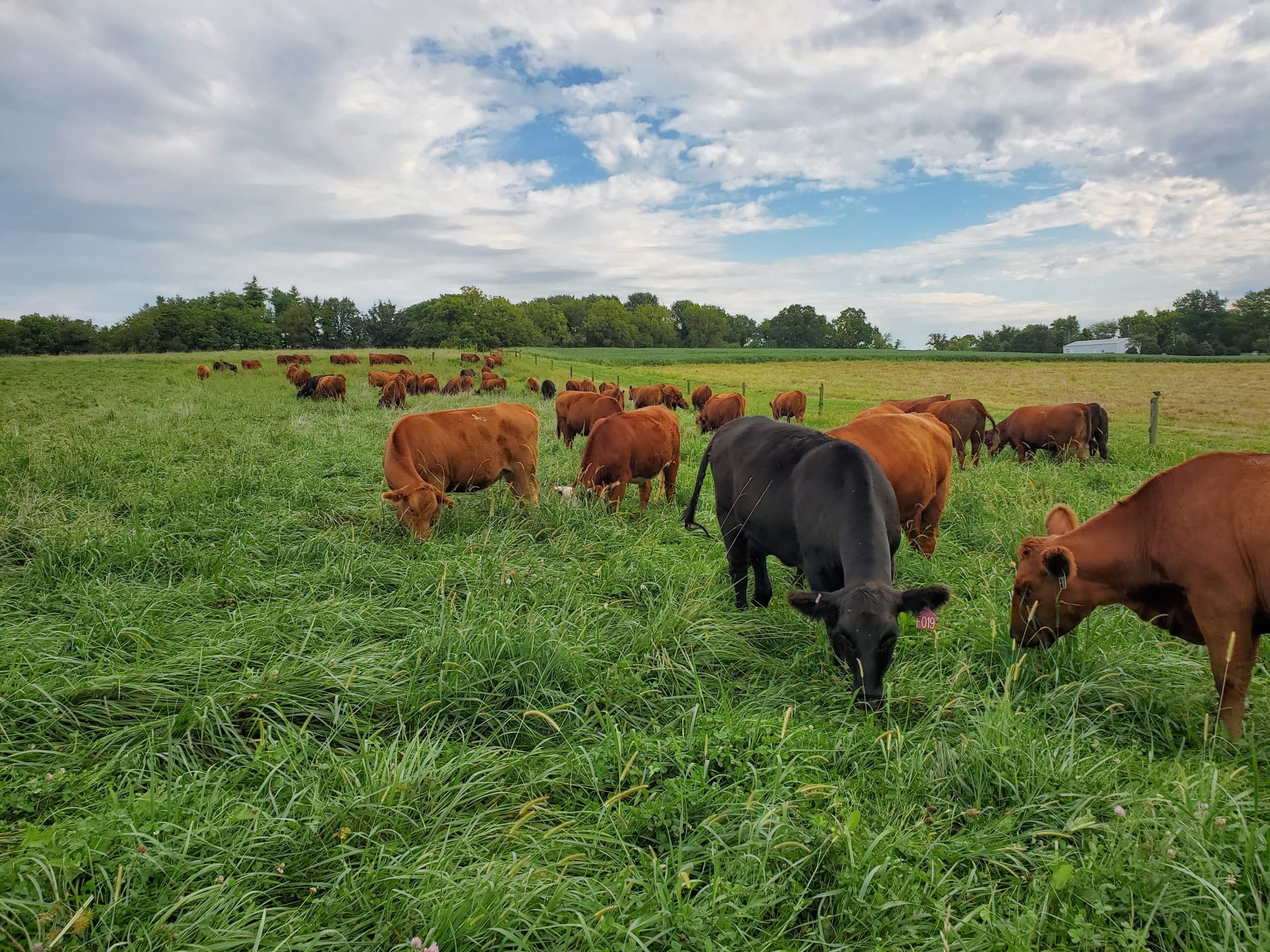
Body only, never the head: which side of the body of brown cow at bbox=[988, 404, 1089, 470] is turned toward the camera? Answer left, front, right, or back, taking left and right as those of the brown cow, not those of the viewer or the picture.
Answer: left

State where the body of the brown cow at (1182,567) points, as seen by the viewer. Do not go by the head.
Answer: to the viewer's left

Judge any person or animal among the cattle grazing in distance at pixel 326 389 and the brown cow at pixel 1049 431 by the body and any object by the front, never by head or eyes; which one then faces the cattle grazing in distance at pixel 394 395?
the brown cow

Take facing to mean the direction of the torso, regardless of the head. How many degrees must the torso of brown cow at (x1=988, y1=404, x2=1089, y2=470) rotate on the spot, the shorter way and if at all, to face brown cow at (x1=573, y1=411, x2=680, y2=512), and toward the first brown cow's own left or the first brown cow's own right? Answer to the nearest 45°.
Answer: approximately 45° to the first brown cow's own left

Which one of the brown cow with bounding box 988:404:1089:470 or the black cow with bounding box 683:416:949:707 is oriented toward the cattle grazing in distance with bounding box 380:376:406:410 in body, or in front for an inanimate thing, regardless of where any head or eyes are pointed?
the brown cow

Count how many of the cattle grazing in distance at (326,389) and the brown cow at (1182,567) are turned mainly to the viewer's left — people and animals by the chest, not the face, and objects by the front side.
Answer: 2

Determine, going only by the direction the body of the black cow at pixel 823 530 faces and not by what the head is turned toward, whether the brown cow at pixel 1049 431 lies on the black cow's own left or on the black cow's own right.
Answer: on the black cow's own left

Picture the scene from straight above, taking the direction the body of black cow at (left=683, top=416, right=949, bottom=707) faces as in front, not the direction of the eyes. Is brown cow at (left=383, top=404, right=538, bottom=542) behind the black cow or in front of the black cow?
behind

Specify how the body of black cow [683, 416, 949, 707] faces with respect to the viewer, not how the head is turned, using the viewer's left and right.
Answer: facing the viewer and to the right of the viewer

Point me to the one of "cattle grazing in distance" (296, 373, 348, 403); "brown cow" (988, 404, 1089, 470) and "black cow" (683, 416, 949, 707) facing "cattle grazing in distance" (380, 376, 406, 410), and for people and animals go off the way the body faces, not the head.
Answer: the brown cow

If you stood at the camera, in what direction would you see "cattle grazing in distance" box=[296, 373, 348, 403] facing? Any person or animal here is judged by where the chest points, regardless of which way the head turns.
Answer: facing to the left of the viewer

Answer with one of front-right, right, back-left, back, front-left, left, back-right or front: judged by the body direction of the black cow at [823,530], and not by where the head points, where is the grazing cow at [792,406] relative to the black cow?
back-left
